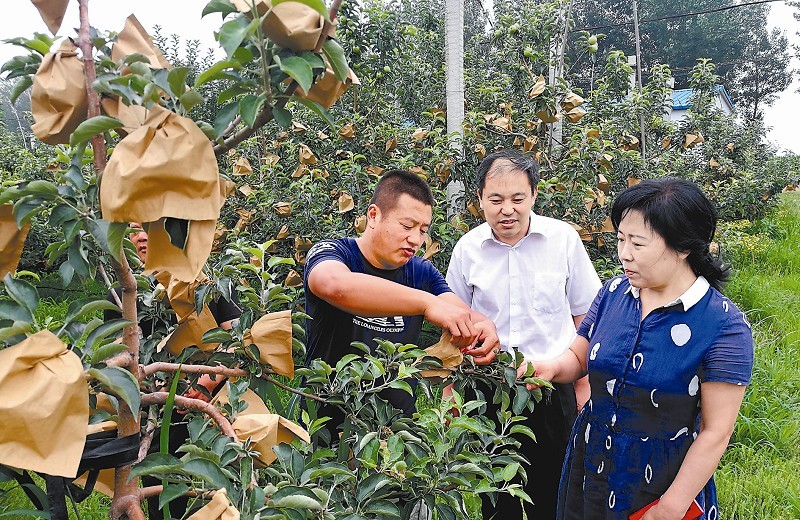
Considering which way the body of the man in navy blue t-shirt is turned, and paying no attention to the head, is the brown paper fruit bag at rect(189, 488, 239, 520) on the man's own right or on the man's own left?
on the man's own right

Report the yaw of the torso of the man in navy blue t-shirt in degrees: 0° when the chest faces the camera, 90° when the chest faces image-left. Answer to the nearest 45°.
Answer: approximately 315°

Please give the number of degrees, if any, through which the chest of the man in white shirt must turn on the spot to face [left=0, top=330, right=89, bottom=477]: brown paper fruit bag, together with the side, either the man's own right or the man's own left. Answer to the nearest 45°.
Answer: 0° — they already face it

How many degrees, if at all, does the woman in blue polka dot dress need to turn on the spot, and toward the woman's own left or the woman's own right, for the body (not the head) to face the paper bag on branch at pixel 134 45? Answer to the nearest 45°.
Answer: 0° — they already face it
